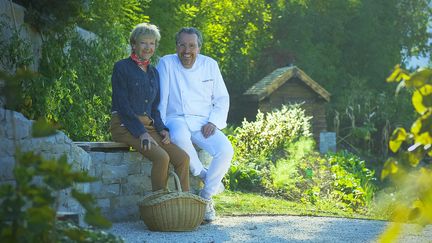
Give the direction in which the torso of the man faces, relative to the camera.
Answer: toward the camera

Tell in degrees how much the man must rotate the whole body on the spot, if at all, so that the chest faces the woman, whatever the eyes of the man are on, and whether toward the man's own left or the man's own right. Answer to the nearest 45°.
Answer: approximately 45° to the man's own right

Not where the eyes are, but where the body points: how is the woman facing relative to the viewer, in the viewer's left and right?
facing the viewer and to the right of the viewer

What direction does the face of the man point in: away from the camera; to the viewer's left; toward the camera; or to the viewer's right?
toward the camera

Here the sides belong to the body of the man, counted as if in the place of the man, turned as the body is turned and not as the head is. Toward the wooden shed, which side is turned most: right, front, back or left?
back

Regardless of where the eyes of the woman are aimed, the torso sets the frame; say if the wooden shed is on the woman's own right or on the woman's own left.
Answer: on the woman's own left

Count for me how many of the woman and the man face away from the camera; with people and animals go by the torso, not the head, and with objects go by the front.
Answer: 0

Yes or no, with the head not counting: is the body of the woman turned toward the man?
no
